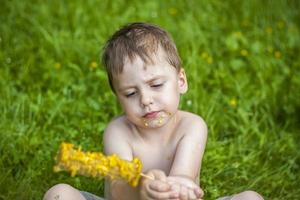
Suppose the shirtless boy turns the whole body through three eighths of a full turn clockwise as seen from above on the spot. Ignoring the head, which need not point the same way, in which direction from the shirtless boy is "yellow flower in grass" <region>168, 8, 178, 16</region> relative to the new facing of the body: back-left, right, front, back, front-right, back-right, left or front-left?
front-right

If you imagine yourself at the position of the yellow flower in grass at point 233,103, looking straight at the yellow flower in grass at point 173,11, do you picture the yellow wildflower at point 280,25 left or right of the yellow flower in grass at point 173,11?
right

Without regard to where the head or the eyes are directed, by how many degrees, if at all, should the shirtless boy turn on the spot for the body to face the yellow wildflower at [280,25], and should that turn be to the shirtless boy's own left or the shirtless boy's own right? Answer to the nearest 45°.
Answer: approximately 135° to the shirtless boy's own left

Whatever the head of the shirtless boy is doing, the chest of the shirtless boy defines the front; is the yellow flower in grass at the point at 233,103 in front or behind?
behind

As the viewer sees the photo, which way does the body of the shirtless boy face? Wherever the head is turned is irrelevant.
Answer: toward the camera
